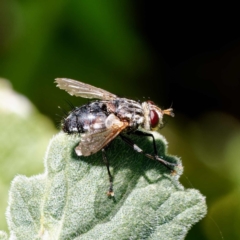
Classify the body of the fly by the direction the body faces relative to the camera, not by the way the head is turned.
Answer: to the viewer's right
